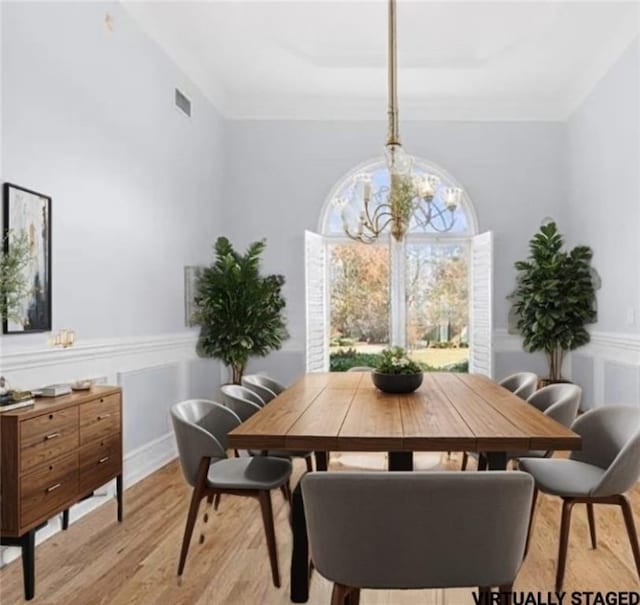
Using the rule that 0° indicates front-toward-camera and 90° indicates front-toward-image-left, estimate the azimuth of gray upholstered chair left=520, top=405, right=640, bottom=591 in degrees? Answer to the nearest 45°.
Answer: approximately 90°

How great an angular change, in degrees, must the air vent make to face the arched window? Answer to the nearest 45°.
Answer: approximately 45° to its left

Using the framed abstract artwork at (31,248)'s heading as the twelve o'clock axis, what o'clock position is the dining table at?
The dining table is roughly at 12 o'clock from the framed abstract artwork.

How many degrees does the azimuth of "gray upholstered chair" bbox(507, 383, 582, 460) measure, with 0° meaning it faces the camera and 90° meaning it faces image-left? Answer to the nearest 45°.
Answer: approximately 90°

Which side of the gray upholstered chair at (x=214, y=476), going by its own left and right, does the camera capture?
right

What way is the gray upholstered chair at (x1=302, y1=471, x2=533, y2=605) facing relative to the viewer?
away from the camera

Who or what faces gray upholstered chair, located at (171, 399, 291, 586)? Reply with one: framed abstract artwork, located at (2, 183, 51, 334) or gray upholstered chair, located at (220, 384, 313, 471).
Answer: the framed abstract artwork

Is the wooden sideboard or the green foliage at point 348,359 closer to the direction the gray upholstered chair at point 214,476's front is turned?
the green foliage

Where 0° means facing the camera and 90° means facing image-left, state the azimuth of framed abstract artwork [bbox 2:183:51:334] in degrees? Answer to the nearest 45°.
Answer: approximately 315°
